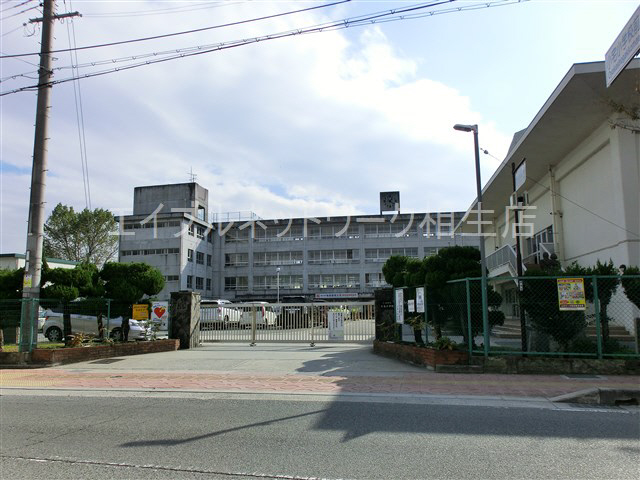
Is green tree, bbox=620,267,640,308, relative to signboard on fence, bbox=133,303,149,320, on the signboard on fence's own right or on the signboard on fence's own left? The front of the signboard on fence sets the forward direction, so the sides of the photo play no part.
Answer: on the signboard on fence's own left

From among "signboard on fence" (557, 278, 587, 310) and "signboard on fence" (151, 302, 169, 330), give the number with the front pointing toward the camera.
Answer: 2

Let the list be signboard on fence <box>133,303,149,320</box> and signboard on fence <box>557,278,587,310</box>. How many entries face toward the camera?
2

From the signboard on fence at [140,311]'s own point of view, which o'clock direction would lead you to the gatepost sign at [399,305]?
The gatepost sign is roughly at 10 o'clock from the signboard on fence.

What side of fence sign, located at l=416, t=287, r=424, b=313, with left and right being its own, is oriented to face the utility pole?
right

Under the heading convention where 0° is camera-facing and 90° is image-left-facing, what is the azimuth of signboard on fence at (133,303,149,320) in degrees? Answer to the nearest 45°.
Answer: approximately 0°

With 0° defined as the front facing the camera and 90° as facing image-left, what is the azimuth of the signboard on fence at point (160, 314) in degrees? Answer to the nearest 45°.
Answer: approximately 0°

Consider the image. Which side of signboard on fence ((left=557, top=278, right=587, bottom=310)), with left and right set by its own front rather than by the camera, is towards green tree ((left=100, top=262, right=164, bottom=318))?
right

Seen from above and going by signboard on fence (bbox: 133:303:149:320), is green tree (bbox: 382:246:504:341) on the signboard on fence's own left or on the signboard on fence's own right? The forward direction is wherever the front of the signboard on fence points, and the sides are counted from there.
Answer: on the signboard on fence's own left
